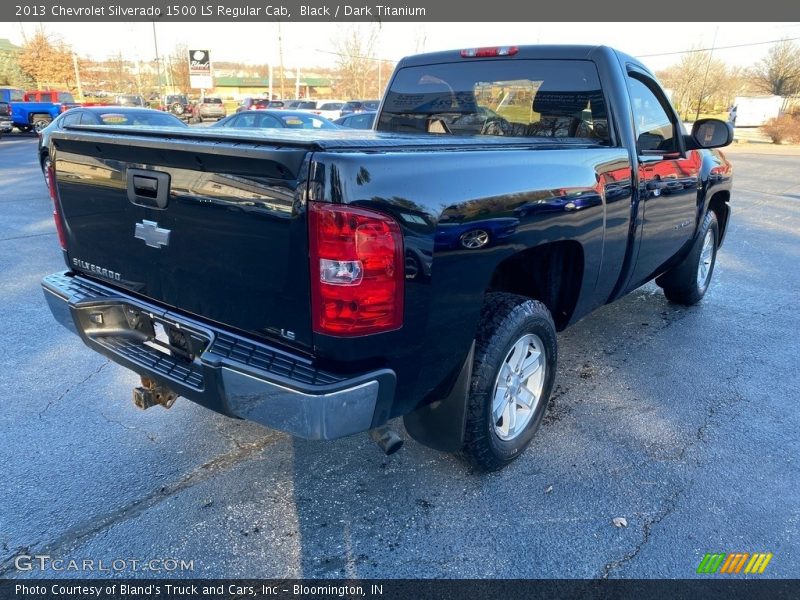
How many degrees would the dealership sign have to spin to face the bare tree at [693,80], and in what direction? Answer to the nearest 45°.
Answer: approximately 90° to its left

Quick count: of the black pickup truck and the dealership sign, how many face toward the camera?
1

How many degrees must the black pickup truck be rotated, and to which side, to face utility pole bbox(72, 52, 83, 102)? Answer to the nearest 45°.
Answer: approximately 90° to its left

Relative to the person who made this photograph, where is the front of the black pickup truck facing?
facing away from the viewer and to the right of the viewer

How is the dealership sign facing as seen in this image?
toward the camera

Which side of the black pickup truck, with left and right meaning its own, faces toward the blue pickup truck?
left

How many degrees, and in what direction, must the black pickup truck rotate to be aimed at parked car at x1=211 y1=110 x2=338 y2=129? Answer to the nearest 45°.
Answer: approximately 45° to its left

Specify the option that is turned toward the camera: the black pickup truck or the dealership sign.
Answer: the dealership sign

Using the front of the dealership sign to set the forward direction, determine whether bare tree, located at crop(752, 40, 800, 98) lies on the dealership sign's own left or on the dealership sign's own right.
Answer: on the dealership sign's own left
